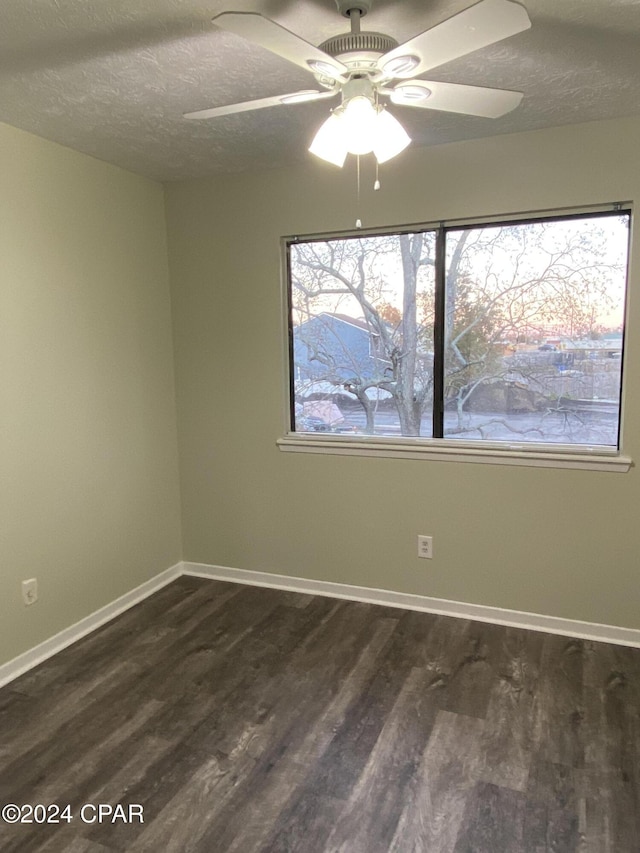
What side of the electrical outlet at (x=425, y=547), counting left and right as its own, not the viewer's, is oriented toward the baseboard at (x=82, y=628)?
right

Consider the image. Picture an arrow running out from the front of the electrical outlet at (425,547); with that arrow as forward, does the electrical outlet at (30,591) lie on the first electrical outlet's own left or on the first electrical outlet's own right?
on the first electrical outlet's own right

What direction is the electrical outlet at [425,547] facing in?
toward the camera
